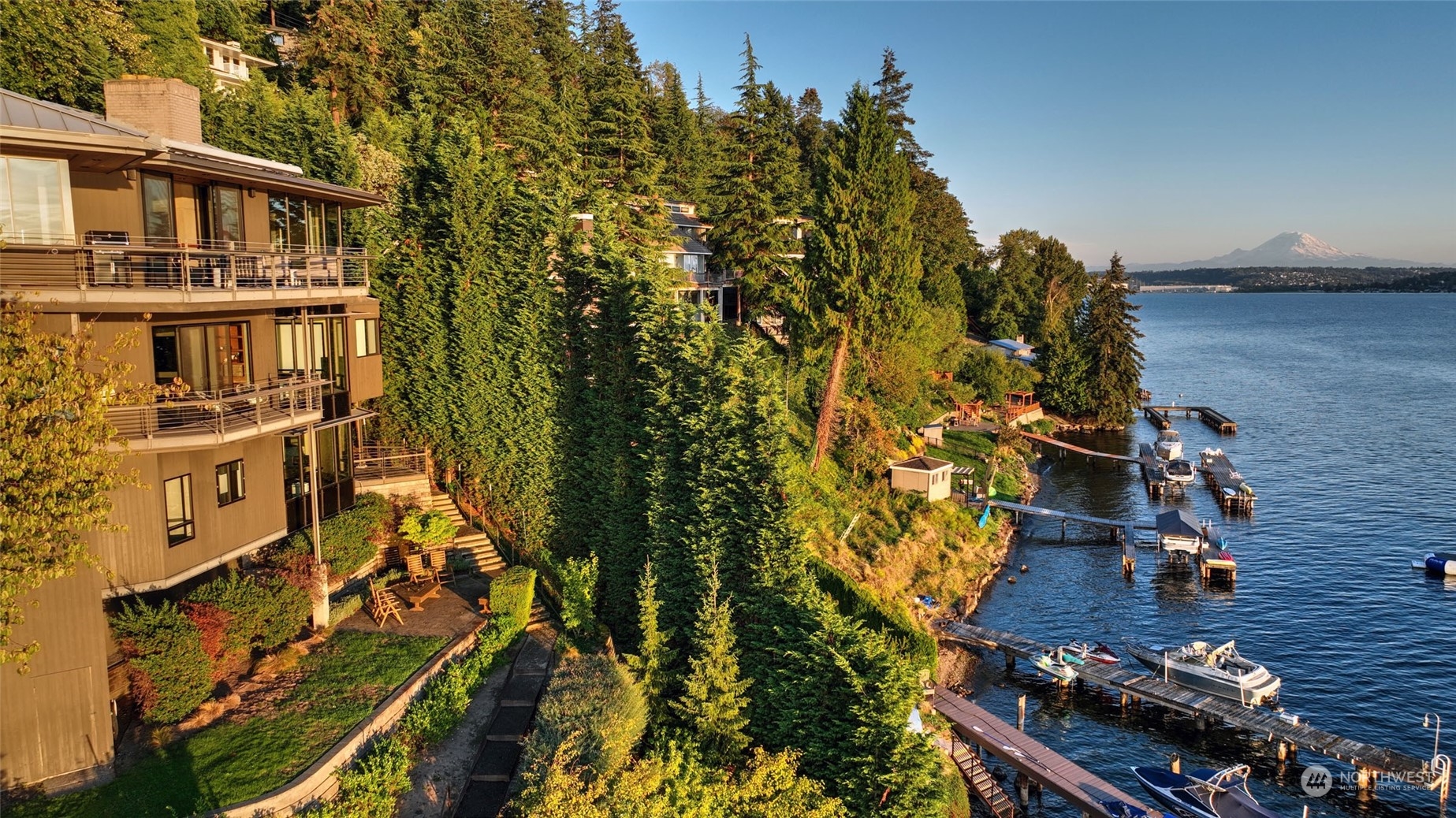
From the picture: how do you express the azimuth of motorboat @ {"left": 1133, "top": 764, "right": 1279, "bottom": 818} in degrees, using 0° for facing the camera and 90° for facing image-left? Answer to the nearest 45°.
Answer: approximately 135°

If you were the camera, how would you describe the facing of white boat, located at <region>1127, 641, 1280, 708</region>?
facing away from the viewer and to the left of the viewer

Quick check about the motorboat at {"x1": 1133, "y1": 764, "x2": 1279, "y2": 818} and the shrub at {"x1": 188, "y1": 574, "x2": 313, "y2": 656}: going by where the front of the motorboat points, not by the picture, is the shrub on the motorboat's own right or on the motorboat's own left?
on the motorboat's own left

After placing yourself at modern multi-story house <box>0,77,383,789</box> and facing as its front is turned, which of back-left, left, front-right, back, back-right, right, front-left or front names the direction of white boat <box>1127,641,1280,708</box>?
front-left

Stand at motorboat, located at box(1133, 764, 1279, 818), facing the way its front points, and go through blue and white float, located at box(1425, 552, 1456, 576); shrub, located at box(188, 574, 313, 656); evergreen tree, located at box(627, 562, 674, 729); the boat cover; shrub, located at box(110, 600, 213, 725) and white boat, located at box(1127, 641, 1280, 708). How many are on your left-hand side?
3

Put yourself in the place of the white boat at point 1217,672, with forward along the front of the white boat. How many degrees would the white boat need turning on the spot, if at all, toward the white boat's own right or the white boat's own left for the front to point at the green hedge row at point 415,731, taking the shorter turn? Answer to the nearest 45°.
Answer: approximately 90° to the white boat's own left

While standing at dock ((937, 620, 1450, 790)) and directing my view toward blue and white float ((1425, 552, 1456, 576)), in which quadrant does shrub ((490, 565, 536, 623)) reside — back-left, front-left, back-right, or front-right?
back-left

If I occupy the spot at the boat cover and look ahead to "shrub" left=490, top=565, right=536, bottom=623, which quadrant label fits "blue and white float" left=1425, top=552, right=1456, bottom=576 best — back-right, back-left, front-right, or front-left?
back-left

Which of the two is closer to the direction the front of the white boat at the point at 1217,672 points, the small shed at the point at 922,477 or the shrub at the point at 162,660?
the small shed
